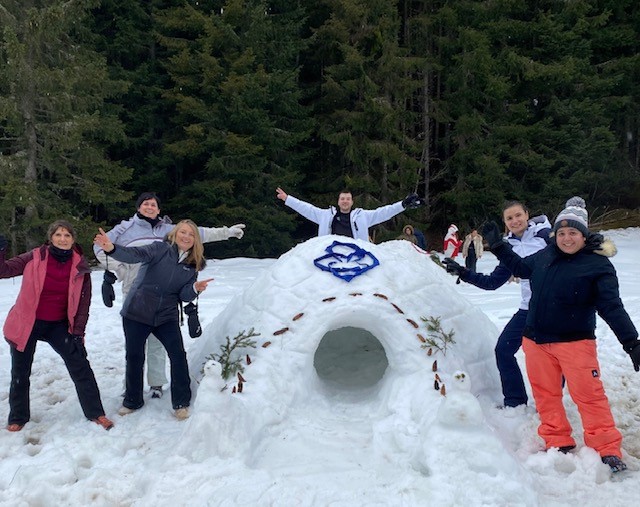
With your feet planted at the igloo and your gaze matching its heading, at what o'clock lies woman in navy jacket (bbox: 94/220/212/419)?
The woman in navy jacket is roughly at 3 o'clock from the igloo.

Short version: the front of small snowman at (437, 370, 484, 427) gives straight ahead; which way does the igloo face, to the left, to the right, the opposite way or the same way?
the same way

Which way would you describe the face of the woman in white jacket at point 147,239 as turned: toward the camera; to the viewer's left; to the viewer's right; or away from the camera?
toward the camera

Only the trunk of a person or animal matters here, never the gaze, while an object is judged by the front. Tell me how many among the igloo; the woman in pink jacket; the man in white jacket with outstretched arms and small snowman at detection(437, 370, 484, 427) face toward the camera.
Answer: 4

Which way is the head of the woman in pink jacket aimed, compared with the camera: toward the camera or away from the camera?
toward the camera

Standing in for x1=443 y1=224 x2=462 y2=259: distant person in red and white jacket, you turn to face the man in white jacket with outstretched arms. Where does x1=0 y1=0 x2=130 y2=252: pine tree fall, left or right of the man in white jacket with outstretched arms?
right

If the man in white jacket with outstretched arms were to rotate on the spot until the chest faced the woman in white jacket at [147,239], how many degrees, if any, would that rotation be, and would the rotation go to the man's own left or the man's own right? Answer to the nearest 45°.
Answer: approximately 45° to the man's own right

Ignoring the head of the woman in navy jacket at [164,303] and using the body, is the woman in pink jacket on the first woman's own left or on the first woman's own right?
on the first woman's own right

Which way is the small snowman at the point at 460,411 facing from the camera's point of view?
toward the camera

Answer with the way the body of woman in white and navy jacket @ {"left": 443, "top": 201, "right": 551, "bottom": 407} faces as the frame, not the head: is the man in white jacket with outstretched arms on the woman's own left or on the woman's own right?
on the woman's own right

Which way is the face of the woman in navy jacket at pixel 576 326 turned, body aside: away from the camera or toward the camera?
toward the camera

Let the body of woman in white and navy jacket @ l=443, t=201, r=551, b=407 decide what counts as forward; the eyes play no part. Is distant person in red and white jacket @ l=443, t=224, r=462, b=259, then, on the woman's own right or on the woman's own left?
on the woman's own right

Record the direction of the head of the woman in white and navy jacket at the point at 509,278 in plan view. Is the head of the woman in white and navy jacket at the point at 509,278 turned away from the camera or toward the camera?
toward the camera

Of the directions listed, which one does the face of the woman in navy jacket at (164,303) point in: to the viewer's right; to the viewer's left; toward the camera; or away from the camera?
toward the camera

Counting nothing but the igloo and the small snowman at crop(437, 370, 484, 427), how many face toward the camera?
2

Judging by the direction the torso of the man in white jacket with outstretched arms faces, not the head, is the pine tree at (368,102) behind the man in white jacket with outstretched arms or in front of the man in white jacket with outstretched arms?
behind
